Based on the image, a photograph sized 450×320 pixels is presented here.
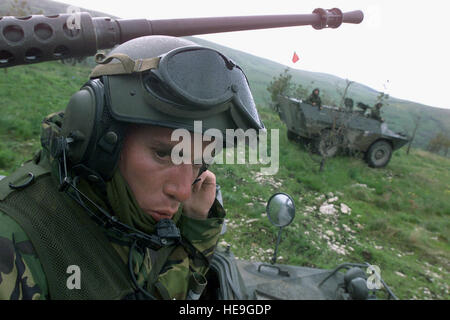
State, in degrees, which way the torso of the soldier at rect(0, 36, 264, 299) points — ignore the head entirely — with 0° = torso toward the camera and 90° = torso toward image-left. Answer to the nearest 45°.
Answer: approximately 315°

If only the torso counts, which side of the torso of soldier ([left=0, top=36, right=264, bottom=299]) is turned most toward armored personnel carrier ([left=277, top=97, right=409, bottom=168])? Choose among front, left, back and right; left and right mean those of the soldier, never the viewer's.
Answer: left

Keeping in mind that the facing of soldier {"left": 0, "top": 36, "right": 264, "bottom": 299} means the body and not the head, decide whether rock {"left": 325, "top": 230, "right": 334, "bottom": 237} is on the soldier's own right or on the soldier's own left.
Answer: on the soldier's own left

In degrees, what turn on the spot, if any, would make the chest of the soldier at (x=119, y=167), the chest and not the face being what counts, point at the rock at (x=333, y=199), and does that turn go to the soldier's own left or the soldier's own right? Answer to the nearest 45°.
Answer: approximately 90° to the soldier's own left

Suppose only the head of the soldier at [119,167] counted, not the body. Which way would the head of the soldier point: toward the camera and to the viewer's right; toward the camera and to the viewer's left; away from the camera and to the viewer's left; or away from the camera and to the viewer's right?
toward the camera and to the viewer's right

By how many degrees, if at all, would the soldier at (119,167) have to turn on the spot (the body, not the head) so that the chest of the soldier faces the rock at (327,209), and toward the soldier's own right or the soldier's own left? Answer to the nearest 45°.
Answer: approximately 90° to the soldier's own left

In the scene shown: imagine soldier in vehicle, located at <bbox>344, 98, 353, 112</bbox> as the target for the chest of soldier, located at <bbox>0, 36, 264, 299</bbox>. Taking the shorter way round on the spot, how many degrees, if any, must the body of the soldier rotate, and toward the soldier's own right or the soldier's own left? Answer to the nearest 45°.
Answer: approximately 90° to the soldier's own left
